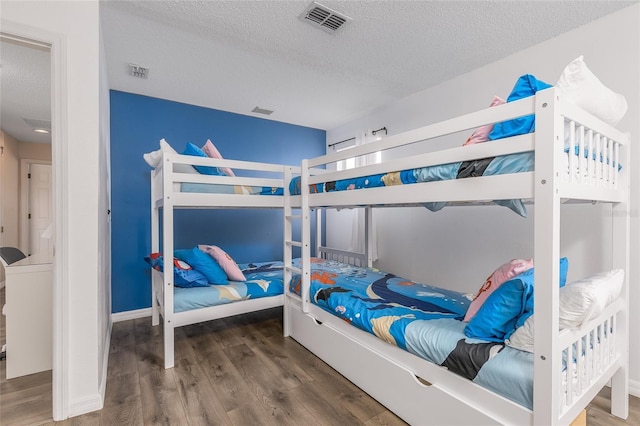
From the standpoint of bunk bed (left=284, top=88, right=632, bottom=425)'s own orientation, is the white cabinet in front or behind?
in front
